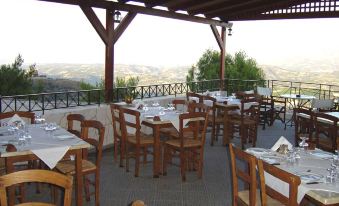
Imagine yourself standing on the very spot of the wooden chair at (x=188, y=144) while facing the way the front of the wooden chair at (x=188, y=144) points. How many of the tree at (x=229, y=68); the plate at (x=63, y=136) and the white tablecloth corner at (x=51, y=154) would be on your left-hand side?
2

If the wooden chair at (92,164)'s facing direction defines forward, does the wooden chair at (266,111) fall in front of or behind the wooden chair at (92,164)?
behind

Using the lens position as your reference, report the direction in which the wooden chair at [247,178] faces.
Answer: facing away from the viewer and to the right of the viewer

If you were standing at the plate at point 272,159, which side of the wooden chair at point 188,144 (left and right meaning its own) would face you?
back

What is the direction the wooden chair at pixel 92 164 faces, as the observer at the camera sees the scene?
facing the viewer and to the left of the viewer

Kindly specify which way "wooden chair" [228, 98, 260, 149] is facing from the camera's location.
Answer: facing away from the viewer and to the left of the viewer

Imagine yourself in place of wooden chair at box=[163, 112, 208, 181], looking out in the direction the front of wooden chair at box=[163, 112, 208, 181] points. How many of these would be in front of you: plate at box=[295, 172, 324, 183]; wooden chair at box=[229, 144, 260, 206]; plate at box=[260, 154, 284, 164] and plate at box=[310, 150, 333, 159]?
0

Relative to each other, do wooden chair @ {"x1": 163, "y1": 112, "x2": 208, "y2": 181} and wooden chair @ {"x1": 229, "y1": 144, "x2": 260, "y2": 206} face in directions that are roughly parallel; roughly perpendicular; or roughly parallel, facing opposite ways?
roughly perpendicular

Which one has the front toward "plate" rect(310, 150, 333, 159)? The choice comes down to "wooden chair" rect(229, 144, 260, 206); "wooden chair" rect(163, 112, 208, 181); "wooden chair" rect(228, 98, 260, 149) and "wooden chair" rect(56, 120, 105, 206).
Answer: "wooden chair" rect(229, 144, 260, 206)

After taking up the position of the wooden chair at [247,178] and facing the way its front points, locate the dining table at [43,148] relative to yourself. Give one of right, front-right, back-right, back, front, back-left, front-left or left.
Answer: back-left

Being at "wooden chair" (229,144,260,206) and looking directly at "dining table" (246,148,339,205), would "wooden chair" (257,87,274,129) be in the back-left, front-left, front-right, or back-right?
front-left

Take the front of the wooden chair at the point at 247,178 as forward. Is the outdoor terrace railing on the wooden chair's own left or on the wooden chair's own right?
on the wooden chair's own left

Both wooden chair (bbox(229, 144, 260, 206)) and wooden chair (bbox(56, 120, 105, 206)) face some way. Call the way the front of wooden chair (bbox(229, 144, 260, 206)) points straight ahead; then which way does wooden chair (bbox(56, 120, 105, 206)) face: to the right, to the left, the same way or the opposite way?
the opposite way
